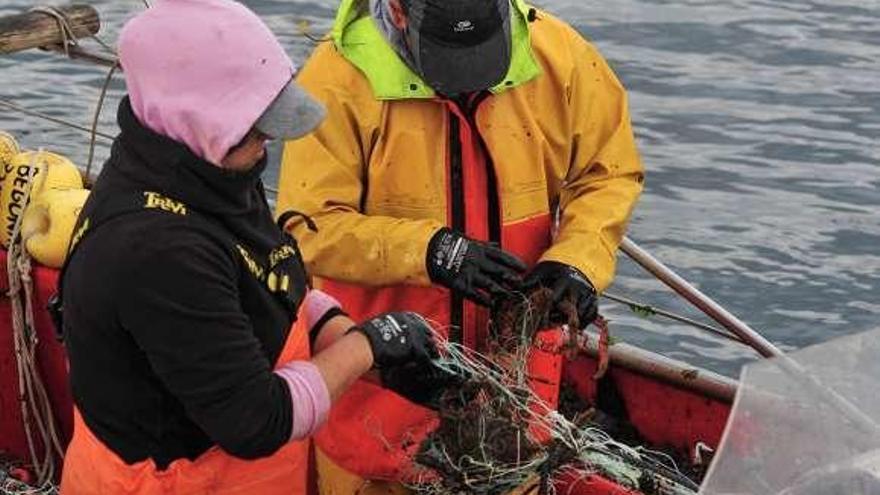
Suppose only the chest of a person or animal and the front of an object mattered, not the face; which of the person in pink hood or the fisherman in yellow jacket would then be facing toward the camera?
the fisherman in yellow jacket

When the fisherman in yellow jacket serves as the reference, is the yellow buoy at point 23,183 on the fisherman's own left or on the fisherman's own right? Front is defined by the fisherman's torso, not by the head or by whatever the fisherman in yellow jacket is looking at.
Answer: on the fisherman's own right

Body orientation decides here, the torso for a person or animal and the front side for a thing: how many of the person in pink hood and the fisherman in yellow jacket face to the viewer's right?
1

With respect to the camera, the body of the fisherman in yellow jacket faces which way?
toward the camera

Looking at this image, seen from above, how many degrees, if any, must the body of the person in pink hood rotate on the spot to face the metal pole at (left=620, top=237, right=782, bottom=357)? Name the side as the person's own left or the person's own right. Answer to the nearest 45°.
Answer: approximately 45° to the person's own left

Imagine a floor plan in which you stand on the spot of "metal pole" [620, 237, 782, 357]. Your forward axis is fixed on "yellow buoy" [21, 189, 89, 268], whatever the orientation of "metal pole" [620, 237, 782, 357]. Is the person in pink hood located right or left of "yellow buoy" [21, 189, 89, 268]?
left

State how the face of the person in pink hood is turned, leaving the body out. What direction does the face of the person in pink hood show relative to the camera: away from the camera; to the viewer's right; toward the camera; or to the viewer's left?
to the viewer's right

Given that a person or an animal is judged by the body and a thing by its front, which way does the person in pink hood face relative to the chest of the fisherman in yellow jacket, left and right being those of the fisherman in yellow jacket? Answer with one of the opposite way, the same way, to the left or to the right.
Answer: to the left

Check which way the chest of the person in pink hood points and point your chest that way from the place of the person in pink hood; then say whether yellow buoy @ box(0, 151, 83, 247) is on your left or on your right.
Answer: on your left

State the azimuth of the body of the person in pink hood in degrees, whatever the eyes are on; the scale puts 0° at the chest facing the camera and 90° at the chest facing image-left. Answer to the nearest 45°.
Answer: approximately 270°

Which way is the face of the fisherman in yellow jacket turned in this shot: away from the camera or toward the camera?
toward the camera

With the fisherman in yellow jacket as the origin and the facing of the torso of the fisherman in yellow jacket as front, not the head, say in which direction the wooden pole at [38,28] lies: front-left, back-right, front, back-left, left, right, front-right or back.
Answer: back-right
